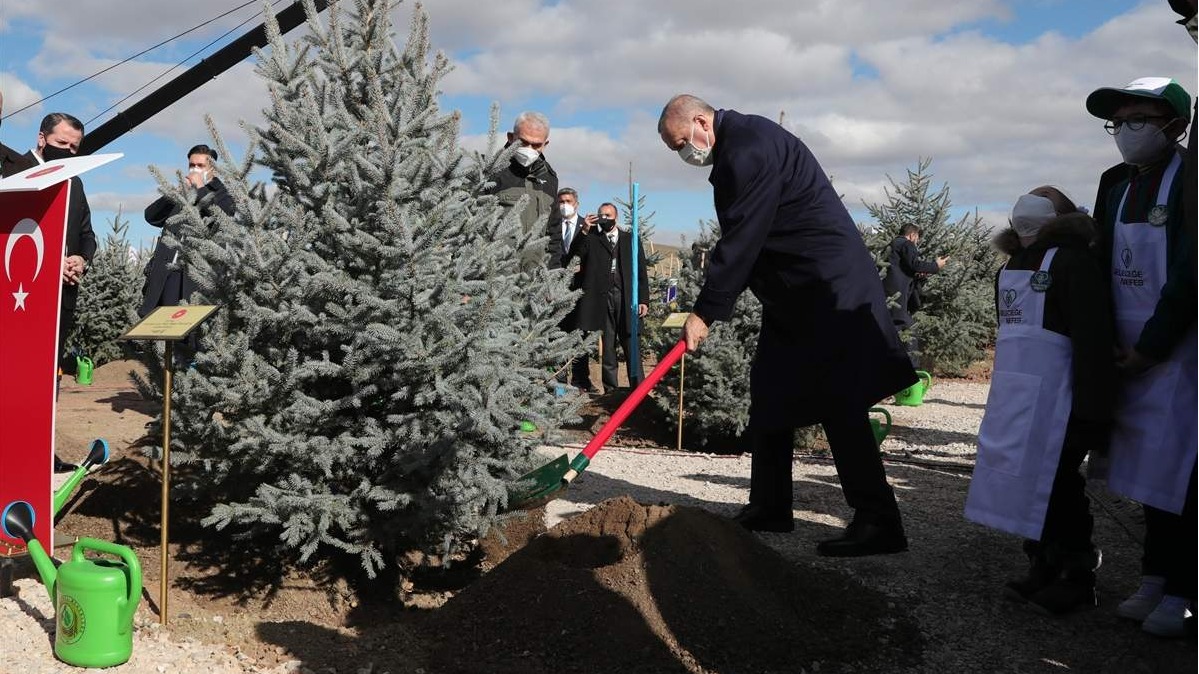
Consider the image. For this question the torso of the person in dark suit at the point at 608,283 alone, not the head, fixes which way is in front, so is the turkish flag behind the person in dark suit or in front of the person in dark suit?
in front

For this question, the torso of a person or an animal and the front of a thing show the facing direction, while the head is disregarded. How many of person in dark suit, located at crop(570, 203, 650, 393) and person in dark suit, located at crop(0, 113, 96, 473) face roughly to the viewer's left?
0

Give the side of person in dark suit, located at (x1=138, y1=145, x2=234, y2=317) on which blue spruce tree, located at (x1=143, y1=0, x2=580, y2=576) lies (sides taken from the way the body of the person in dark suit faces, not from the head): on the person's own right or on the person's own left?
on the person's own left

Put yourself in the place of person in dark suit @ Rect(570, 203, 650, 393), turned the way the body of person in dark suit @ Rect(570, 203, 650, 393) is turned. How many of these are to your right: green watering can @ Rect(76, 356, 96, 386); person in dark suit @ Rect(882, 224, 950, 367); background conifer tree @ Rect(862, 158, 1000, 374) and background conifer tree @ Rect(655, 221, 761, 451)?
1

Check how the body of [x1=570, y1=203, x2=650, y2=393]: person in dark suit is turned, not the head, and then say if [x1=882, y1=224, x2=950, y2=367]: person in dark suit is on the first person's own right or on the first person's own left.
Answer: on the first person's own left

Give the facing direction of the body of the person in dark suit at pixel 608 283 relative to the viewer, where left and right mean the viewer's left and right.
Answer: facing the viewer

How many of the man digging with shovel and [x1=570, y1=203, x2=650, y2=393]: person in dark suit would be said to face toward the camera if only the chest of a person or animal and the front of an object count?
1

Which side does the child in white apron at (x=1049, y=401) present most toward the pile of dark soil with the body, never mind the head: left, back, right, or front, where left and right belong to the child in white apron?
front

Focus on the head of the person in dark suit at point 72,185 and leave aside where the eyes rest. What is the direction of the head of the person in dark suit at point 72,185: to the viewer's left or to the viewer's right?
to the viewer's right

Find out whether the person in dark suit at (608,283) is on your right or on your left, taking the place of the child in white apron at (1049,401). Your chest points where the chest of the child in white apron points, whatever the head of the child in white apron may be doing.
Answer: on your right

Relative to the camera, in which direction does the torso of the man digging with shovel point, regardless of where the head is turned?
to the viewer's left
